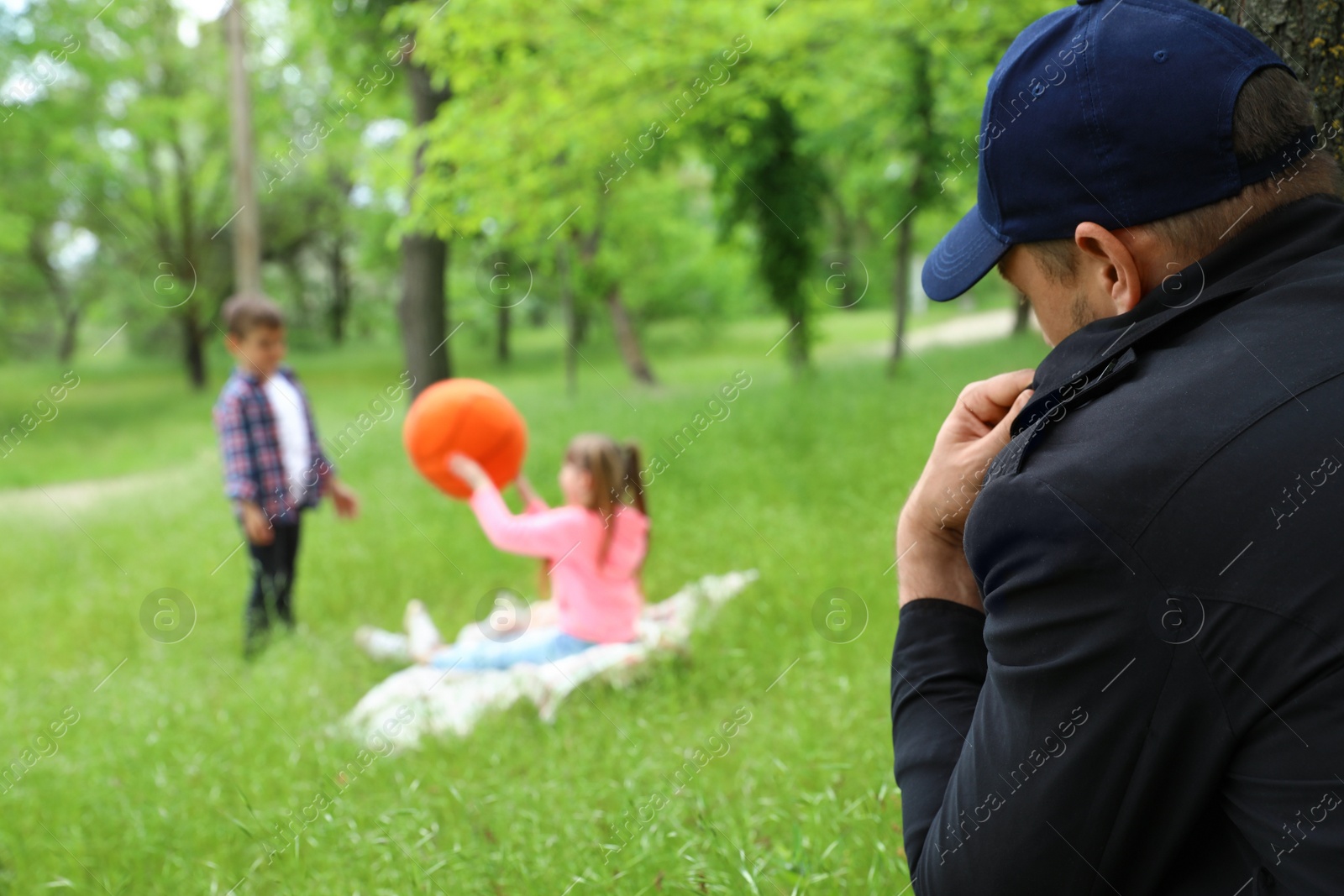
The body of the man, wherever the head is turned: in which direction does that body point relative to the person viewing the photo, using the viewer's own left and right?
facing away from the viewer and to the left of the viewer

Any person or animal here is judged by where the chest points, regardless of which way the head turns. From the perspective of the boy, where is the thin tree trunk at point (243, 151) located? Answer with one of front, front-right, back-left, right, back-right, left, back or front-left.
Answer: back-left

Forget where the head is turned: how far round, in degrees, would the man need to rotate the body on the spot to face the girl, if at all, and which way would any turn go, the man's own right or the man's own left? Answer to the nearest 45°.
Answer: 0° — they already face them

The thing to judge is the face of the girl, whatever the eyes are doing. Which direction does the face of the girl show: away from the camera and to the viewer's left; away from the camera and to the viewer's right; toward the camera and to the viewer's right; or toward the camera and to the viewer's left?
away from the camera and to the viewer's left

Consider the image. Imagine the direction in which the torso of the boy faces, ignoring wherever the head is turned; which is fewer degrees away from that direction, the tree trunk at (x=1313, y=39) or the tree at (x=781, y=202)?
the tree trunk

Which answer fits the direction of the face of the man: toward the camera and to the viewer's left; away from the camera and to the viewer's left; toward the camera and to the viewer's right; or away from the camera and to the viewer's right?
away from the camera and to the viewer's left

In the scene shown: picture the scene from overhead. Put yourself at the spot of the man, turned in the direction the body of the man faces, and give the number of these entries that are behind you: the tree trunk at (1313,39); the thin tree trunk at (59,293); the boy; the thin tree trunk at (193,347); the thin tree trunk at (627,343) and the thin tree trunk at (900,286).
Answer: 0

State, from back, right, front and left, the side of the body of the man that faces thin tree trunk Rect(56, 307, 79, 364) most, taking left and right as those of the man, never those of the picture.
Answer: front

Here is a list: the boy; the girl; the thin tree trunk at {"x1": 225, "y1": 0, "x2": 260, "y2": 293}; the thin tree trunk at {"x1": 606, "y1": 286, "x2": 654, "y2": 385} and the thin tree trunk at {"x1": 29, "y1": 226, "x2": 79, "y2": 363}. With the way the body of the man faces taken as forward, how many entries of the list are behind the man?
0

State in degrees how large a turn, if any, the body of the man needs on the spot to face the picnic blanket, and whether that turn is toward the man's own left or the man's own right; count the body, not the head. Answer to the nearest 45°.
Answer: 0° — they already face it

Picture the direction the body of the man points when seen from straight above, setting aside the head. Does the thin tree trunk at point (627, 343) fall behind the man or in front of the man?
in front

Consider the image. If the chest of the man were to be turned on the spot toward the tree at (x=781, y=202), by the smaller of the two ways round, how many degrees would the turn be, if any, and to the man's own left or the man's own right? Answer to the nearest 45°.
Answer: approximately 45° to the man's own right

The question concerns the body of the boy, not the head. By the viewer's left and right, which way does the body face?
facing the viewer and to the right of the viewer

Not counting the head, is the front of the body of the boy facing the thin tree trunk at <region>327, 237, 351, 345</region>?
no

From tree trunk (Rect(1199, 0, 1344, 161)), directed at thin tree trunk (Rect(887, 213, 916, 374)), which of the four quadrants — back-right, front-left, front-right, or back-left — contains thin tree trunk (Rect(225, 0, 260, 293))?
front-left

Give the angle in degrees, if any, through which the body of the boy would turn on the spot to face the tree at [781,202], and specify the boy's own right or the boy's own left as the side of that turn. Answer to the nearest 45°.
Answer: approximately 90° to the boy's own left
